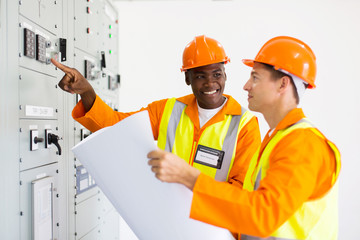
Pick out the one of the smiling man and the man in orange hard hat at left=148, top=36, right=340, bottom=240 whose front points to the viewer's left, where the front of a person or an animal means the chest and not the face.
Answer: the man in orange hard hat

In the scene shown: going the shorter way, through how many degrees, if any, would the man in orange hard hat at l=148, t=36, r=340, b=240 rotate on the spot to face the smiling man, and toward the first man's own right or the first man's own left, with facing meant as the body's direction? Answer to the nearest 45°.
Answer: approximately 45° to the first man's own right

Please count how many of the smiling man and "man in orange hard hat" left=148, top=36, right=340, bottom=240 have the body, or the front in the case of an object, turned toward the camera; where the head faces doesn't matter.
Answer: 1

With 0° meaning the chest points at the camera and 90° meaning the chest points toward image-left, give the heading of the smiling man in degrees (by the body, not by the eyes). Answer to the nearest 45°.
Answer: approximately 0°

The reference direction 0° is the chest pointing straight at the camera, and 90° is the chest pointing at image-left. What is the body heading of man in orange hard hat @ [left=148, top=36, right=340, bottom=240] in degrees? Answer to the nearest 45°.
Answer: approximately 90°

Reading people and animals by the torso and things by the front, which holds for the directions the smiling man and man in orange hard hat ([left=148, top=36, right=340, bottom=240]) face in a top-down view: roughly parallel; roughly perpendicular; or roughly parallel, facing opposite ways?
roughly perpendicular

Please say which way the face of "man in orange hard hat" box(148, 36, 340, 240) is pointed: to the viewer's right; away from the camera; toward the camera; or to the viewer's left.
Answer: to the viewer's left
